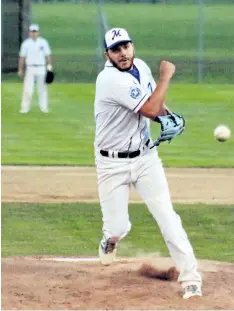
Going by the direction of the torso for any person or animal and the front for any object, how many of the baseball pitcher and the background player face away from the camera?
0

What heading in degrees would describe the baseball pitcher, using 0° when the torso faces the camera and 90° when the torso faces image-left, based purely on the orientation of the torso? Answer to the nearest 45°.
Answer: approximately 315°

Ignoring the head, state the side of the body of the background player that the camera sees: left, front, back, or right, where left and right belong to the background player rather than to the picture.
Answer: front

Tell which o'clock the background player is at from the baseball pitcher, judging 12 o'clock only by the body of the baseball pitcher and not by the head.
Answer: The background player is roughly at 7 o'clock from the baseball pitcher.

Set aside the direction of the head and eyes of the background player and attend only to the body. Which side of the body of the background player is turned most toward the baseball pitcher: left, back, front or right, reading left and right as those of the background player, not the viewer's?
front
